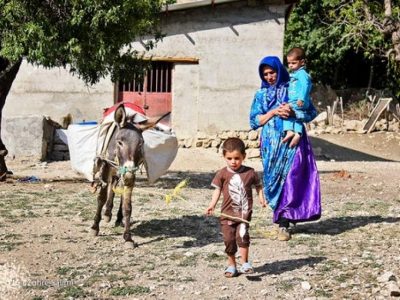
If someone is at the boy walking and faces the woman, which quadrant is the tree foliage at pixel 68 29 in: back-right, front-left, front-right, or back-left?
front-left

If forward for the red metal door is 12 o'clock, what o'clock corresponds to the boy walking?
The boy walking is roughly at 12 o'clock from the red metal door.

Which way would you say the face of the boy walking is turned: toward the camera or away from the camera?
toward the camera

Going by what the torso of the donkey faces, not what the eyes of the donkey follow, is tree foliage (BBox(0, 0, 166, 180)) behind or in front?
behind

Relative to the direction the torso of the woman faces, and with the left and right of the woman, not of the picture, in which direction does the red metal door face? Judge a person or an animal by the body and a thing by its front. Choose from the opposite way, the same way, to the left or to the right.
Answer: the same way

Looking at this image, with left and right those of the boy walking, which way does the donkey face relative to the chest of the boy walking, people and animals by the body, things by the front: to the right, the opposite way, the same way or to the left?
the same way

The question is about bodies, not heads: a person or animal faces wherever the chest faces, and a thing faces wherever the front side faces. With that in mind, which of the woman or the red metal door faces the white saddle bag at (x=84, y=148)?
the red metal door

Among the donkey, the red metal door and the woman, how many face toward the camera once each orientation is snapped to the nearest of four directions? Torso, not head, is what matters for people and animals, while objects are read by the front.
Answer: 3

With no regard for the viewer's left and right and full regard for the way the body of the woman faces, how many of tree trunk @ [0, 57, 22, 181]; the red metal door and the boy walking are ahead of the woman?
1

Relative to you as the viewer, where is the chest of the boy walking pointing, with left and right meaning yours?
facing the viewer

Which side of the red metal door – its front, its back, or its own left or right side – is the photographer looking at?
front

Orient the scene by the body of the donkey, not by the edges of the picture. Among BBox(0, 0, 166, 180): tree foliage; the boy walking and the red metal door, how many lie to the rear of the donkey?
2

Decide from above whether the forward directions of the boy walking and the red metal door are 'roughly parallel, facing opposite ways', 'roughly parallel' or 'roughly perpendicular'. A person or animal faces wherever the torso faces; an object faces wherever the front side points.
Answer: roughly parallel

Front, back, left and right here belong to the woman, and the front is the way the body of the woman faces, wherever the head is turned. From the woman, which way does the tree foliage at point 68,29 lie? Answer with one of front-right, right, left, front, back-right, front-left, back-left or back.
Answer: back-right

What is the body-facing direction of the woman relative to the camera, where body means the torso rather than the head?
toward the camera

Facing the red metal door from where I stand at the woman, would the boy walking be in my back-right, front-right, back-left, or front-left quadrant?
back-left

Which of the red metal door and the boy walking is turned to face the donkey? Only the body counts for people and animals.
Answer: the red metal door
